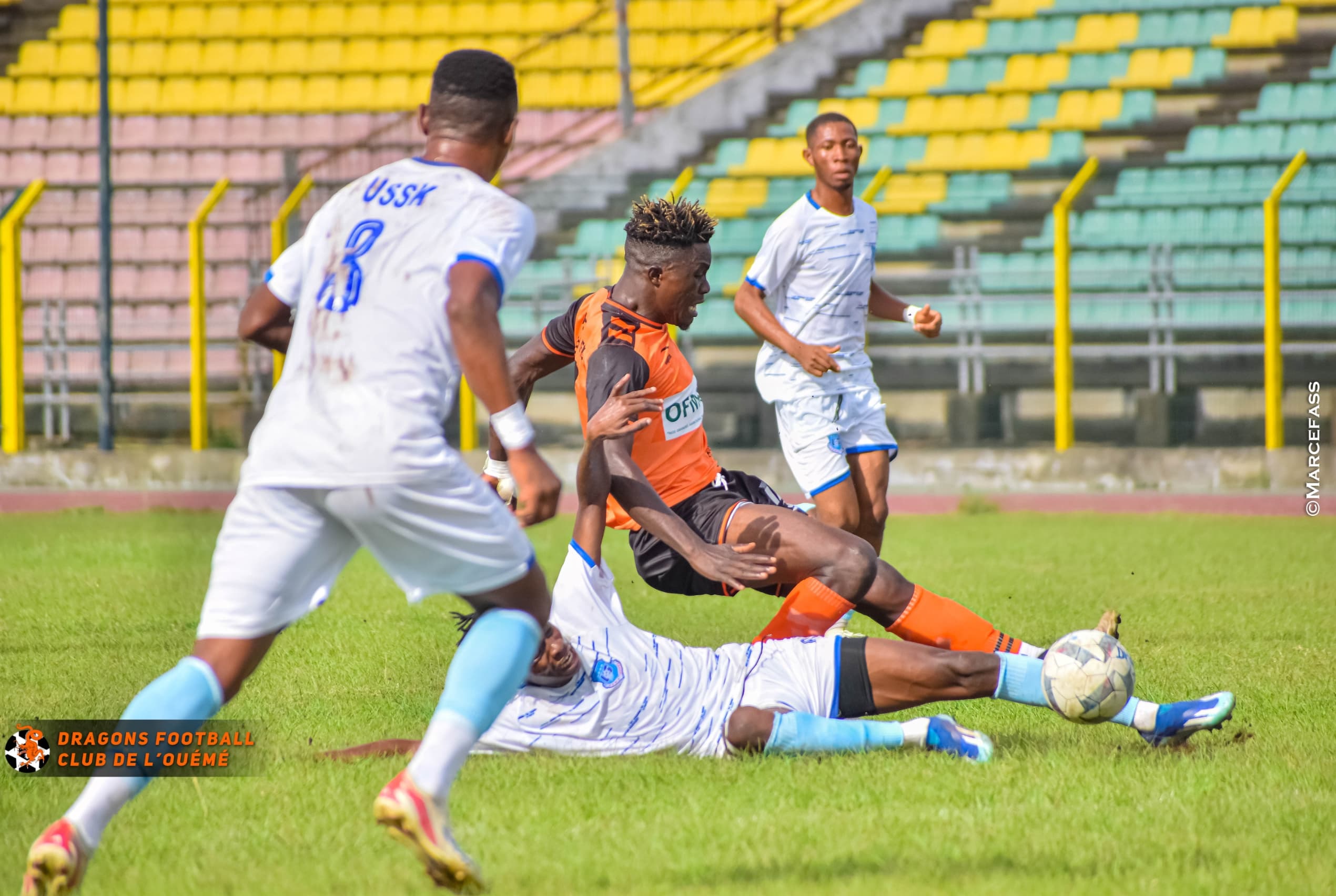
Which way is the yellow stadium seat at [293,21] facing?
toward the camera

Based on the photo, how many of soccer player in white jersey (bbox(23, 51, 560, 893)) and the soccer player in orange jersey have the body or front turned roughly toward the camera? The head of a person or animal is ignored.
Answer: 0

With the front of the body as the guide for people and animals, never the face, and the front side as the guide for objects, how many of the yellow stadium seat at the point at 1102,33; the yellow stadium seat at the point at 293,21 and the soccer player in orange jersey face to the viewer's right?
1

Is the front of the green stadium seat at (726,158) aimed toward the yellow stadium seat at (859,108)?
no

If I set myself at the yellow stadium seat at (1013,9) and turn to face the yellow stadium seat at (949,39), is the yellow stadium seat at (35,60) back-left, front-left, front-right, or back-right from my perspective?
front-right

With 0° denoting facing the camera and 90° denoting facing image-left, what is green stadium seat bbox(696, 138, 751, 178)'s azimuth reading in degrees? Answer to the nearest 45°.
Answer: approximately 45°

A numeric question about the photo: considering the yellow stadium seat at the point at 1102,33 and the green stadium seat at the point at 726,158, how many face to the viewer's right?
0

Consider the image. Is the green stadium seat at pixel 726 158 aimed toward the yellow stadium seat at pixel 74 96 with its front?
no

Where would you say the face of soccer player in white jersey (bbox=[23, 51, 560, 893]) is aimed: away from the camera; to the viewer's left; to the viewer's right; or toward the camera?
away from the camera

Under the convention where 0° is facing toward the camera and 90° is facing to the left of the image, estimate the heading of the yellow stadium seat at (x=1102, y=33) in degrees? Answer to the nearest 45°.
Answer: approximately 45°

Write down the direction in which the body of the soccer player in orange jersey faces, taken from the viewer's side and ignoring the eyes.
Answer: to the viewer's right

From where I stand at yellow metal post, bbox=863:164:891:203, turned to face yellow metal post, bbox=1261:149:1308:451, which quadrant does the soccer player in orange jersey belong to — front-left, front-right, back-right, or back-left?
front-right

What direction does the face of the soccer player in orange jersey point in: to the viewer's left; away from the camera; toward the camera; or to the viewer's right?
to the viewer's right

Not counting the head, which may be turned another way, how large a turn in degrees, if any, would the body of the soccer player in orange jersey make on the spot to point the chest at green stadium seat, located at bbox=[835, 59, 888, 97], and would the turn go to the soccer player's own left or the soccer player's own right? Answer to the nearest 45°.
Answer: approximately 90° to the soccer player's own left

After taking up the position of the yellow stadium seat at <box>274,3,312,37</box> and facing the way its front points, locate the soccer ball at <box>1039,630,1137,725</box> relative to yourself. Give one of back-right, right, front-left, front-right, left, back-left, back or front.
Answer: front

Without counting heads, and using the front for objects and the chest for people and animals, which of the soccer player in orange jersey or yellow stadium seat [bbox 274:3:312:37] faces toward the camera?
the yellow stadium seat
